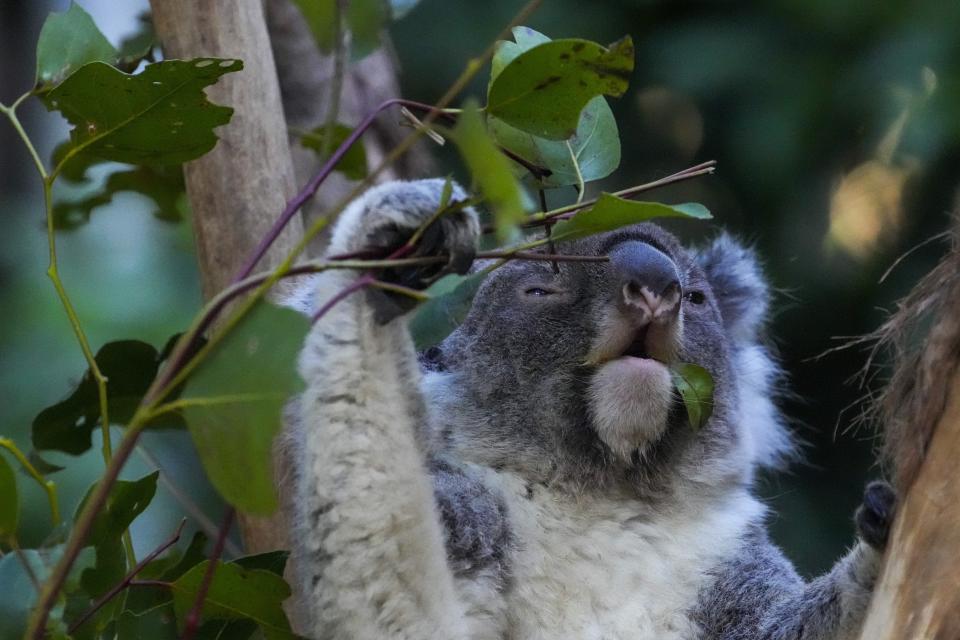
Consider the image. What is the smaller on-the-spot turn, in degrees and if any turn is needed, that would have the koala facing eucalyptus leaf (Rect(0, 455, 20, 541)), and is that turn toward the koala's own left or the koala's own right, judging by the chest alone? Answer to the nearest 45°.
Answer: approximately 45° to the koala's own right

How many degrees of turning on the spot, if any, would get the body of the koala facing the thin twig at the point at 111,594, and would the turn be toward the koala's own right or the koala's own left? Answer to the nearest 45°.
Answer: approximately 45° to the koala's own right

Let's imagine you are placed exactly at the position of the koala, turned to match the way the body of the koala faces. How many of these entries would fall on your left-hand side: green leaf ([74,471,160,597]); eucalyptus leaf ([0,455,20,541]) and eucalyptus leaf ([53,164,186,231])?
0

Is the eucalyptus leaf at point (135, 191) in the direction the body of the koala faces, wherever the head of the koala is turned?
no

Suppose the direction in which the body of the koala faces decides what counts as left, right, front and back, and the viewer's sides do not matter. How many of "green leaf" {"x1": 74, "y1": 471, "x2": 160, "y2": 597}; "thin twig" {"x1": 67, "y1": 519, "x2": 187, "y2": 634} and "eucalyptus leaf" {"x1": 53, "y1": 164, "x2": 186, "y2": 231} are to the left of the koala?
0

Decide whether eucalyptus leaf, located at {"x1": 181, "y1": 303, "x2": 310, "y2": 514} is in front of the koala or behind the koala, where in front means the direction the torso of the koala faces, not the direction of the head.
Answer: in front

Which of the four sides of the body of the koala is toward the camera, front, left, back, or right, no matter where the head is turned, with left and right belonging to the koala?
front

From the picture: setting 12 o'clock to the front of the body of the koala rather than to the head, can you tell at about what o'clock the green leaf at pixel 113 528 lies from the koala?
The green leaf is roughly at 2 o'clock from the koala.

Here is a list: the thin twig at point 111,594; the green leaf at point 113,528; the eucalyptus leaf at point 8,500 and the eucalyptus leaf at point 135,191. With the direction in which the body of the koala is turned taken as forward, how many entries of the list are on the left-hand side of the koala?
0

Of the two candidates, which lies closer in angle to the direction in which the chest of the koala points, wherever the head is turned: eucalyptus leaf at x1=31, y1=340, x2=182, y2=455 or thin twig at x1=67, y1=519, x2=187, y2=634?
the thin twig

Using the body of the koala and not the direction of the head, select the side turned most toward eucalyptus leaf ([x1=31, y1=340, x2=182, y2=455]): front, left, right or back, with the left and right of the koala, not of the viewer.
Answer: right
